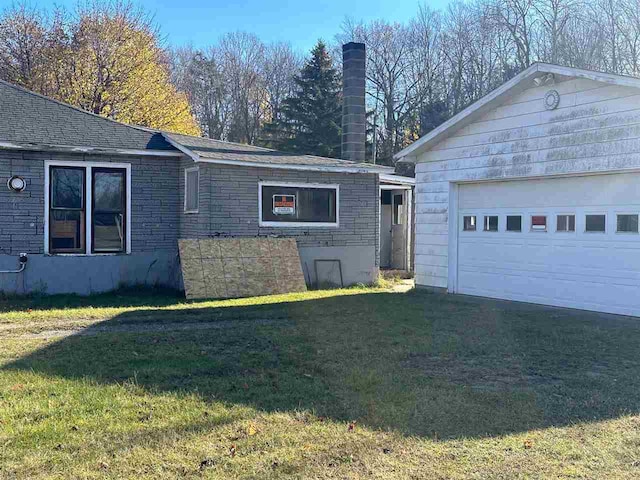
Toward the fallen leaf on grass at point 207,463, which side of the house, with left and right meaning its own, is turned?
front

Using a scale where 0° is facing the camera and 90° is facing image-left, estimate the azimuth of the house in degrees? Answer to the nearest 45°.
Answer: approximately 0°

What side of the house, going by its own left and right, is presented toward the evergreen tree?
back

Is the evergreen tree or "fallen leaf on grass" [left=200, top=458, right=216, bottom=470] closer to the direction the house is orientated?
the fallen leaf on grass

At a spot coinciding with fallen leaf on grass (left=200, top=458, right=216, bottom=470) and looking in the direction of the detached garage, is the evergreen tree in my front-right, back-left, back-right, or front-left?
front-left

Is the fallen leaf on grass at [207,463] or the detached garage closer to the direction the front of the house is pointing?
the fallen leaf on grass

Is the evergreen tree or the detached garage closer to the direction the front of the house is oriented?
the detached garage

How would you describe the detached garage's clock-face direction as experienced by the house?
The detached garage is roughly at 10 o'clock from the house.
